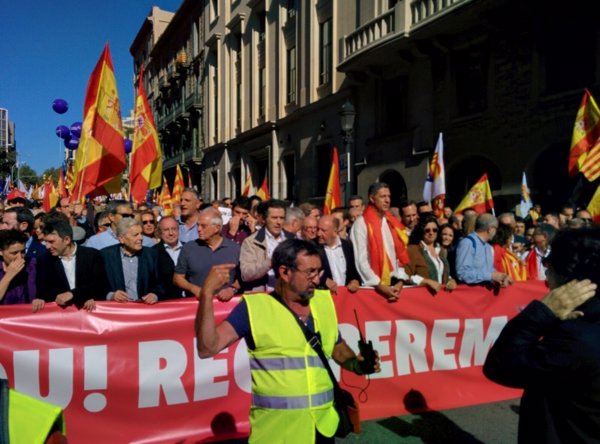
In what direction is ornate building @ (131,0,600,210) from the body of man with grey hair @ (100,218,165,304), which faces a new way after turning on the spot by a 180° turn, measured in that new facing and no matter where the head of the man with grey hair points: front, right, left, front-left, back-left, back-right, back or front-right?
front-right

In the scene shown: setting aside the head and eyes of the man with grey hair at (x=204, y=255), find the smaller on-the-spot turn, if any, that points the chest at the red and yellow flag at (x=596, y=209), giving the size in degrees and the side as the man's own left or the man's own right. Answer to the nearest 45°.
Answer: approximately 90° to the man's own left

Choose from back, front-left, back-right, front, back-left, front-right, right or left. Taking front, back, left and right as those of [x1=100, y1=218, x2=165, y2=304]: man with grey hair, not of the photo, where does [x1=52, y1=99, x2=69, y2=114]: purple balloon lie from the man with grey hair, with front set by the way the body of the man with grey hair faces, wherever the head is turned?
back

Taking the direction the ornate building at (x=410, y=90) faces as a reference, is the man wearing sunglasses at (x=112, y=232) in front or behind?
in front

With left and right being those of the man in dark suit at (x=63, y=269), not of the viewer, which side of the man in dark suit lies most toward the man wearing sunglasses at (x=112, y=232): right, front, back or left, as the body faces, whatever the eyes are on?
back

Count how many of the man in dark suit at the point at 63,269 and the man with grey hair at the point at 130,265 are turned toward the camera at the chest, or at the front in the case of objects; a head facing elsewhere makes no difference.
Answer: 2

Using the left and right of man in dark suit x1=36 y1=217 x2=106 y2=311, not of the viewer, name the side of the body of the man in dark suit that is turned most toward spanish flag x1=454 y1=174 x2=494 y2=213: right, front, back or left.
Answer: left

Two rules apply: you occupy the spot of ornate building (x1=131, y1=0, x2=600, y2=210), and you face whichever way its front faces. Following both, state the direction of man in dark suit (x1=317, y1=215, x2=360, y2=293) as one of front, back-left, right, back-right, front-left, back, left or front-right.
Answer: front-left

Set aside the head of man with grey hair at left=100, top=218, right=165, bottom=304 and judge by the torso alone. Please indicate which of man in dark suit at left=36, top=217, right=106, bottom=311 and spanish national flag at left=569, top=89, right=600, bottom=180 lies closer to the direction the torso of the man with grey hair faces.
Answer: the man in dark suit

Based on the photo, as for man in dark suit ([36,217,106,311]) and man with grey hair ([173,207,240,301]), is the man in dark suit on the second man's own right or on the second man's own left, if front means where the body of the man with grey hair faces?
on the second man's own right

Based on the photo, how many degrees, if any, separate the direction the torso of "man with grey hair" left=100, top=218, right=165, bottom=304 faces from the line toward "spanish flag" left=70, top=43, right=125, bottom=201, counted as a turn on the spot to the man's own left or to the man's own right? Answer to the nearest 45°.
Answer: approximately 180°

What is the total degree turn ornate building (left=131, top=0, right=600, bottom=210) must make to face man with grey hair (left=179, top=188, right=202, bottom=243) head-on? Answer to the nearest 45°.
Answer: approximately 45° to its left

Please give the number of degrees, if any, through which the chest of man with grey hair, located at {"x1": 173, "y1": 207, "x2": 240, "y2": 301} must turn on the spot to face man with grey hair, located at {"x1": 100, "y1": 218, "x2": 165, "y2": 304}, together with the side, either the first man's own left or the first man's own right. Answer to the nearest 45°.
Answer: approximately 90° to the first man's own right

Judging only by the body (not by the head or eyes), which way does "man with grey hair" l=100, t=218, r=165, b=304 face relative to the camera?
toward the camera

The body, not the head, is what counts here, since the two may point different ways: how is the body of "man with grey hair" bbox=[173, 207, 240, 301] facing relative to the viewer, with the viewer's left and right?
facing the viewer

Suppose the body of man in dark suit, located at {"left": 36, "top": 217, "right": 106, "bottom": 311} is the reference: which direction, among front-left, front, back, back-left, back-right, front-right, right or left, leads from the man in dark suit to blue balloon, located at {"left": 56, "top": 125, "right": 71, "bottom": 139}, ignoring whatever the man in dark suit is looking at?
back

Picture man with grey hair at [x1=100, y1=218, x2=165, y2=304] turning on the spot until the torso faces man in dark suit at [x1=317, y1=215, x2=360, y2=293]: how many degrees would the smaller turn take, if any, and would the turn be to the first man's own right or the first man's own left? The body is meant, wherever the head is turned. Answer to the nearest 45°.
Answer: approximately 90° to the first man's own left
